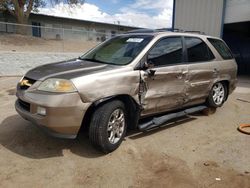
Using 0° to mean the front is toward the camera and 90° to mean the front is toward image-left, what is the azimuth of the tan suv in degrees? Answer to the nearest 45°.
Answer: approximately 45°

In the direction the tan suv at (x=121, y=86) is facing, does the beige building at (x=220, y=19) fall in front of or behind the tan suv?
behind

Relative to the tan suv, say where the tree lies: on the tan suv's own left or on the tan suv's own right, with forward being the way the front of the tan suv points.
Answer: on the tan suv's own right
